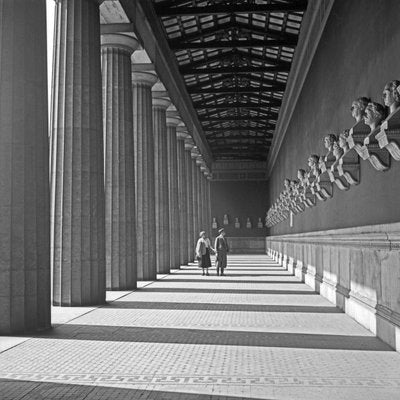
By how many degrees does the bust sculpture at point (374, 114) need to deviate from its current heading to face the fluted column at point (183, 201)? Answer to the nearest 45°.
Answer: approximately 45° to its right

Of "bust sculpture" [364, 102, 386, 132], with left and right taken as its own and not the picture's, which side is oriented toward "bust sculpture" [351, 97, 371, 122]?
right

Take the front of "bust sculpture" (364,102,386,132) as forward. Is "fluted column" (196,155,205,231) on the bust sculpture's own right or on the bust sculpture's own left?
on the bust sculpture's own right

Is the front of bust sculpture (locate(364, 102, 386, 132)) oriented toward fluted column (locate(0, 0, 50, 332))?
yes

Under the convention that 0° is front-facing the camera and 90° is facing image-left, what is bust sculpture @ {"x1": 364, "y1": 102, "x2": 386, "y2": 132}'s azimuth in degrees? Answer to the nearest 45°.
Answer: approximately 90°

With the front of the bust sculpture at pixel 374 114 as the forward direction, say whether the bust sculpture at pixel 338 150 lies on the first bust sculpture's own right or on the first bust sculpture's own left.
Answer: on the first bust sculpture's own right

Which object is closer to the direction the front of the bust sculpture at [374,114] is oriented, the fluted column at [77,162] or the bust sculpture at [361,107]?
the fluted column

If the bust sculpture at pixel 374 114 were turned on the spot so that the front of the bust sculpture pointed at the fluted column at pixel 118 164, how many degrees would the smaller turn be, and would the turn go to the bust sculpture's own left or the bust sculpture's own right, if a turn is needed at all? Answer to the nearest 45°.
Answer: approximately 45° to the bust sculpture's own right

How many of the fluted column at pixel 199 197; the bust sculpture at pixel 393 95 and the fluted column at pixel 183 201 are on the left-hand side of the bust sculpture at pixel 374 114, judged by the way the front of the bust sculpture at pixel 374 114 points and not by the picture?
1

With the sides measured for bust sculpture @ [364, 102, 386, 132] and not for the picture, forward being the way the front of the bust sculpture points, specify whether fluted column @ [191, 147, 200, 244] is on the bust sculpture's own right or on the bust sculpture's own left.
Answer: on the bust sculpture's own right

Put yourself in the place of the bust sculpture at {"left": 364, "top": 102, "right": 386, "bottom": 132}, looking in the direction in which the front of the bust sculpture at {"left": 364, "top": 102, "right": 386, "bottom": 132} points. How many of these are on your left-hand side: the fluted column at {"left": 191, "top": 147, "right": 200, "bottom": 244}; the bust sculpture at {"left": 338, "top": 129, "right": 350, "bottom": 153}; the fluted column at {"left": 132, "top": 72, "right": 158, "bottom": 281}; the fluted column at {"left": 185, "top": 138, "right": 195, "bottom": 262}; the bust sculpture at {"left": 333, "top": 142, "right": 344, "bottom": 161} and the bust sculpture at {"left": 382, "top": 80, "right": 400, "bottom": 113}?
1

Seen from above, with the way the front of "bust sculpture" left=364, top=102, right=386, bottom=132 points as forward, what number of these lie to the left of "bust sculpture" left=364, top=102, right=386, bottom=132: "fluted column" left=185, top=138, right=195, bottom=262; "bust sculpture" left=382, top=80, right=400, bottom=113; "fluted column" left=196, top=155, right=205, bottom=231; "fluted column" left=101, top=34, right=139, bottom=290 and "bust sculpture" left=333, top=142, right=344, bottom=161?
1

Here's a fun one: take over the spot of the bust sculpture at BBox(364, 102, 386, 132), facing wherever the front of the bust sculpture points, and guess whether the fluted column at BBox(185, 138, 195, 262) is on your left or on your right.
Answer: on your right

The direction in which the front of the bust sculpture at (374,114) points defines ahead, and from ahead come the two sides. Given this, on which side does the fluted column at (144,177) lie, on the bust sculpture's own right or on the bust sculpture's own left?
on the bust sculpture's own right

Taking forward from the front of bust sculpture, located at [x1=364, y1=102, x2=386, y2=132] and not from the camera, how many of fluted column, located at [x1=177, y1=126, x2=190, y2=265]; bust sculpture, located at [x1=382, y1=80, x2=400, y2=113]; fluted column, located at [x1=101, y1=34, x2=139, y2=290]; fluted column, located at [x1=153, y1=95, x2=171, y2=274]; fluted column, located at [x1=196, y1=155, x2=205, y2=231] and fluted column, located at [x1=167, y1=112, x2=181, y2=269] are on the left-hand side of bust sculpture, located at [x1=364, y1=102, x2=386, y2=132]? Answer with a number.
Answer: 1

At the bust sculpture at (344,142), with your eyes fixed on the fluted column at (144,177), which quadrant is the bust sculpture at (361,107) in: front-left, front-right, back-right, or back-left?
back-left

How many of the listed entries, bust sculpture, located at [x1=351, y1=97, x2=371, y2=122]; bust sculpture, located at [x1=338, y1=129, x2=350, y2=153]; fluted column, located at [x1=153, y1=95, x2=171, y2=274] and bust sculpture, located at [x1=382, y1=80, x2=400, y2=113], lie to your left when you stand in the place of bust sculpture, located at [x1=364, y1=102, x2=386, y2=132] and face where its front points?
1
